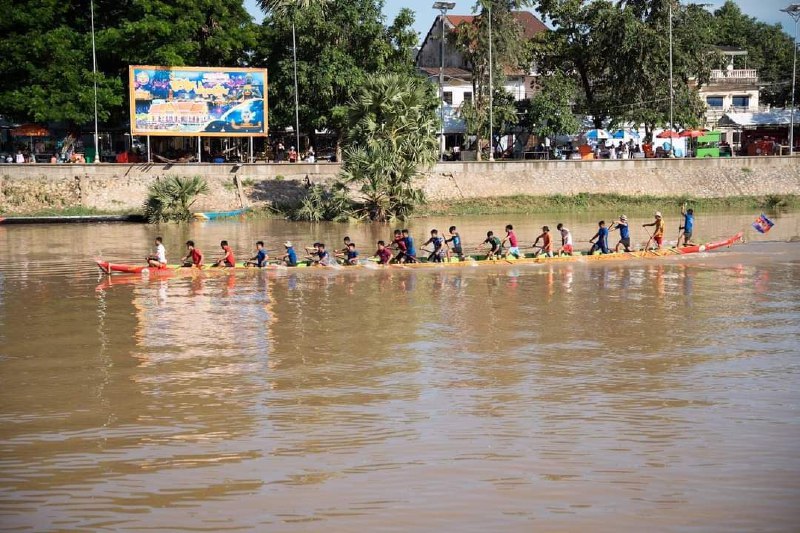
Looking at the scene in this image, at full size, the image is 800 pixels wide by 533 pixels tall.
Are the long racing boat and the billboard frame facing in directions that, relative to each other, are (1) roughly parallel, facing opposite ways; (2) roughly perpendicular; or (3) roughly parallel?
roughly perpendicular

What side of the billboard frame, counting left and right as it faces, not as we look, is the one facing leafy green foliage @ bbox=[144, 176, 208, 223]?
front

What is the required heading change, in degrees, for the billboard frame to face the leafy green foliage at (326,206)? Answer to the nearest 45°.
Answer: approximately 45° to its left

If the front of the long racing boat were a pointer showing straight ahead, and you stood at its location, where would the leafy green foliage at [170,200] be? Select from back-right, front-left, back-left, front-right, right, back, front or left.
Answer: front-right

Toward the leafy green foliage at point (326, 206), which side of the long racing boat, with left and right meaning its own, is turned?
right

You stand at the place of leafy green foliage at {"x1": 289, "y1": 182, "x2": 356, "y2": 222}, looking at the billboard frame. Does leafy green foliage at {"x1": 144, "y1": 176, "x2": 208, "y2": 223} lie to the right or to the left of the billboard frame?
left

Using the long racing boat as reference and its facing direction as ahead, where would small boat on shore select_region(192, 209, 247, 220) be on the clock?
The small boat on shore is roughly at 2 o'clock from the long racing boat.

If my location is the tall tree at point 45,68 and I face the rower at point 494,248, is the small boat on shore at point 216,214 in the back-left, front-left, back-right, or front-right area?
front-left

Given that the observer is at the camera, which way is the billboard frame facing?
facing the viewer

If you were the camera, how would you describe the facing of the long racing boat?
facing to the left of the viewer

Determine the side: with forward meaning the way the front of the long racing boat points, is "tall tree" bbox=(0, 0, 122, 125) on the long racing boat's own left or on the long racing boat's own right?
on the long racing boat's own right
